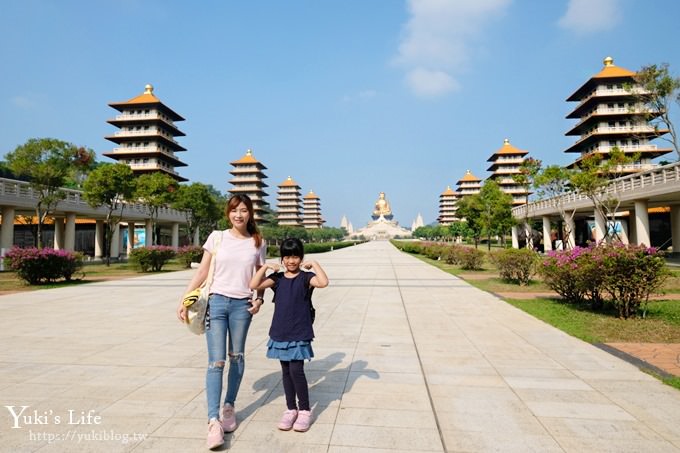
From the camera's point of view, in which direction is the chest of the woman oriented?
toward the camera

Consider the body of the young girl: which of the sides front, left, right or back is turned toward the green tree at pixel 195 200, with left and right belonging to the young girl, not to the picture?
back

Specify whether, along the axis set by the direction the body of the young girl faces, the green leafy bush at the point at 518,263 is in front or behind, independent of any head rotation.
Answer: behind

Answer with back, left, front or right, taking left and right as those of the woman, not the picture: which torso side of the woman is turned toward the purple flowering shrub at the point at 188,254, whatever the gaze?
back

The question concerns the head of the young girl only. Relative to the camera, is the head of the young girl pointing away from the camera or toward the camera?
toward the camera

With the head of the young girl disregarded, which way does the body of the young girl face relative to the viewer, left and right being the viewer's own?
facing the viewer

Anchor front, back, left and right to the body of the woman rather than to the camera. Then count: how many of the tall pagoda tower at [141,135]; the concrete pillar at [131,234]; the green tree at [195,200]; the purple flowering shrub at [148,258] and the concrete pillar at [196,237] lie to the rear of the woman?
5

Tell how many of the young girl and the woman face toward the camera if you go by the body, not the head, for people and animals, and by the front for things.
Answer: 2

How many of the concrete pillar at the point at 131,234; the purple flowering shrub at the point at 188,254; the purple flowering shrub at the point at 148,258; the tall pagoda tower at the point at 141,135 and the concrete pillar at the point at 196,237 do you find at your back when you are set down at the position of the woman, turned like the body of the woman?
5

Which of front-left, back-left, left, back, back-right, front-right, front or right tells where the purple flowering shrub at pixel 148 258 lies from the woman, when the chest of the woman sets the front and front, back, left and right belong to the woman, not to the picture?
back

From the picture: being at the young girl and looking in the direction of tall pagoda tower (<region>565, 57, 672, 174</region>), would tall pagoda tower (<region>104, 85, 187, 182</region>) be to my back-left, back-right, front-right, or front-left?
front-left

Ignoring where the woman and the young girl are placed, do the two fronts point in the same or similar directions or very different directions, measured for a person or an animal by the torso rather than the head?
same or similar directions

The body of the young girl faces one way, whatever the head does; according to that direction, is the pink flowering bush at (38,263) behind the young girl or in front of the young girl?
behind
